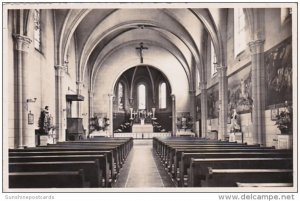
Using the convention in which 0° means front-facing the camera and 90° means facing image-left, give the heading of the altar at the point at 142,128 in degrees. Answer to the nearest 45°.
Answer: approximately 0°

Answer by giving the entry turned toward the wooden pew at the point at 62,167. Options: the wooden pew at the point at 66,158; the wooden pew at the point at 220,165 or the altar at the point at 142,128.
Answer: the altar

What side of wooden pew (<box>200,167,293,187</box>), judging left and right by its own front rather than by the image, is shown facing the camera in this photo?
back

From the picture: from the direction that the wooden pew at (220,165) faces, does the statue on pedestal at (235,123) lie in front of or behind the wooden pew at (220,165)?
in front

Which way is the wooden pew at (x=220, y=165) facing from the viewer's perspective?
away from the camera

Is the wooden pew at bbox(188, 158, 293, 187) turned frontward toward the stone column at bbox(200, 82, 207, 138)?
yes

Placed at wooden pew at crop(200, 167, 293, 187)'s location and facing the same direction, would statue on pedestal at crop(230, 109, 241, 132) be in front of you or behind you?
in front

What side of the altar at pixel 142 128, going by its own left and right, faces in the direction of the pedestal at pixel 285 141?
front

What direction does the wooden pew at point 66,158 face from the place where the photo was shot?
facing away from the viewer

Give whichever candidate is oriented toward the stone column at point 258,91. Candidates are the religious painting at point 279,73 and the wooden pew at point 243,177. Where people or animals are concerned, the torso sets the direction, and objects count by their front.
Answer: the wooden pew

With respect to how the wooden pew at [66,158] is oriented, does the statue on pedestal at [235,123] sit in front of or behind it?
in front

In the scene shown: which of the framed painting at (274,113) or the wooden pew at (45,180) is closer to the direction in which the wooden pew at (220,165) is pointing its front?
the framed painting

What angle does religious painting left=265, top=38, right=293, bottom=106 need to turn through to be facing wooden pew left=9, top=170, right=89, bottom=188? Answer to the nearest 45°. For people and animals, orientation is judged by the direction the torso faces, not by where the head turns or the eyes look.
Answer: approximately 45° to its left

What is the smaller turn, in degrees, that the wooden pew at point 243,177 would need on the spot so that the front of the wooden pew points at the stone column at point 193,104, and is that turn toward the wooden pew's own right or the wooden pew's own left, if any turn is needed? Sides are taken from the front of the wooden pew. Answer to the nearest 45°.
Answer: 0° — it already faces it
